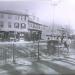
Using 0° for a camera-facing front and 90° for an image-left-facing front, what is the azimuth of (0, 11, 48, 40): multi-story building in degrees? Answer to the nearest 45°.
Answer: approximately 315°
